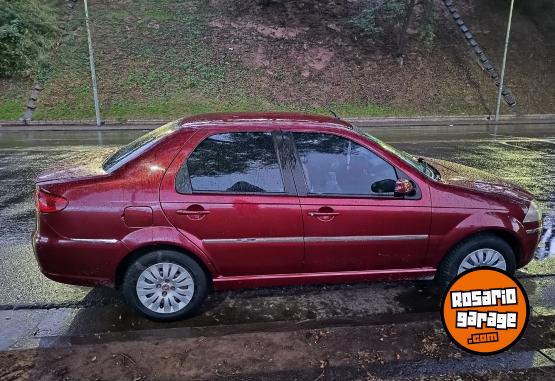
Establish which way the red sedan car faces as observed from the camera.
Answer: facing to the right of the viewer

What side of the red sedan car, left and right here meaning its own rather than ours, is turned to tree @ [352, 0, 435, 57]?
left

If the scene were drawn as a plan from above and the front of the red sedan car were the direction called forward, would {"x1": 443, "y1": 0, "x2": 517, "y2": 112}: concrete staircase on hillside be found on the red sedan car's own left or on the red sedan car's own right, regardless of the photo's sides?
on the red sedan car's own left
